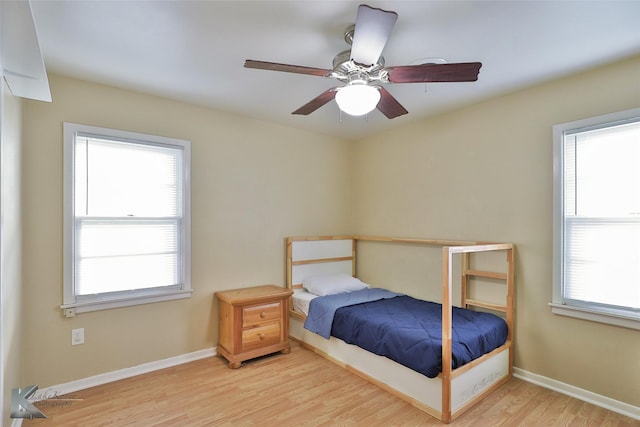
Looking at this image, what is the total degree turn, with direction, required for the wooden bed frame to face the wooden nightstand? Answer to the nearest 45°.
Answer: approximately 135° to its right

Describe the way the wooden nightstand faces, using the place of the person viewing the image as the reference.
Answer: facing the viewer and to the right of the viewer

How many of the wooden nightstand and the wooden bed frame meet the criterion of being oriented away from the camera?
0
